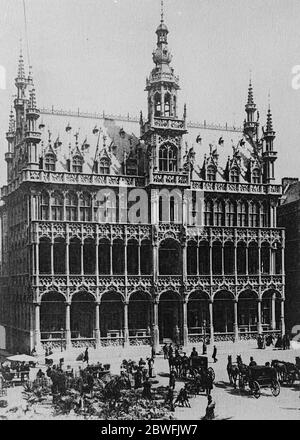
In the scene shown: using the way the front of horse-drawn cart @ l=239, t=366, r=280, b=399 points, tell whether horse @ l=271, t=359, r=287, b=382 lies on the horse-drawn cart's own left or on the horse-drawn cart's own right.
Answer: on the horse-drawn cart's own right

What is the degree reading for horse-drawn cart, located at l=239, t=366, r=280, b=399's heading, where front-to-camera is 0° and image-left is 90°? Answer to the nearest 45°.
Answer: approximately 135°
